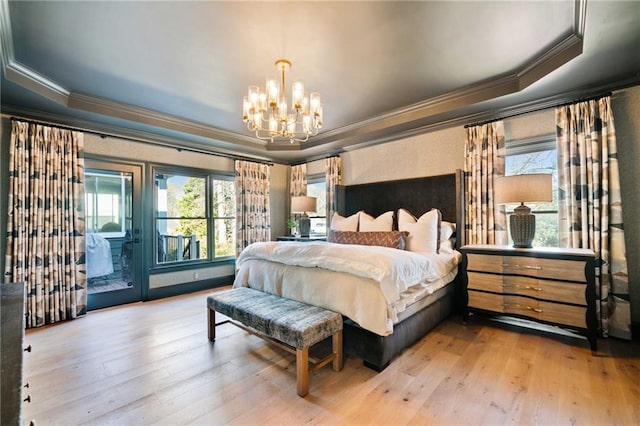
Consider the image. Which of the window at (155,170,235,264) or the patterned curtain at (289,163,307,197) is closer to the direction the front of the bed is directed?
the window

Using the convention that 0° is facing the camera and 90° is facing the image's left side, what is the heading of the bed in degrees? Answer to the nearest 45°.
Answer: approximately 45°

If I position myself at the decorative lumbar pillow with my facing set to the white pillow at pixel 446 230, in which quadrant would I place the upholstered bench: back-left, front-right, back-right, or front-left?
back-right

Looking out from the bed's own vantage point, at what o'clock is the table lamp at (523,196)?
The table lamp is roughly at 7 o'clock from the bed.

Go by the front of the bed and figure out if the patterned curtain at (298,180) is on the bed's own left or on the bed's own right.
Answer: on the bed's own right

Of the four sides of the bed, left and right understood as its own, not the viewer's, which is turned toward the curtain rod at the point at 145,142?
right

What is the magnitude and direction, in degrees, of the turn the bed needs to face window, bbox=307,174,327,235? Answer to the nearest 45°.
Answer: approximately 135° to its right

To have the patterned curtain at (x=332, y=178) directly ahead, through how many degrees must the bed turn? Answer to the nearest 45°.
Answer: approximately 135° to its right
